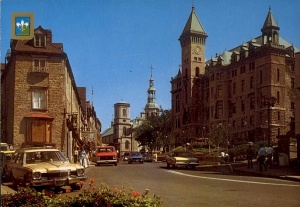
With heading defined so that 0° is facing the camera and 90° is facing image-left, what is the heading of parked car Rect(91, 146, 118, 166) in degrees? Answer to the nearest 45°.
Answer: approximately 0°

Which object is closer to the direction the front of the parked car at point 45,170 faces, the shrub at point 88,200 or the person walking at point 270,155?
the shrub

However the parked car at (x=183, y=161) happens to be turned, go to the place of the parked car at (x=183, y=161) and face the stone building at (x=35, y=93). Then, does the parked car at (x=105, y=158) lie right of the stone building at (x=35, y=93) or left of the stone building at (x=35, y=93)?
right

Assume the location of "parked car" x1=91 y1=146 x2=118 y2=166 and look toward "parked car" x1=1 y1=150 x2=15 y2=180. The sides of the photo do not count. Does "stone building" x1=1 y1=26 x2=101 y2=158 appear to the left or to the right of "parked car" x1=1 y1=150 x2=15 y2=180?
right

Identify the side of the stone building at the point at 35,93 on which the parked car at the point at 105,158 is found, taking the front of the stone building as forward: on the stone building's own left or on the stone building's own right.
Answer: on the stone building's own left

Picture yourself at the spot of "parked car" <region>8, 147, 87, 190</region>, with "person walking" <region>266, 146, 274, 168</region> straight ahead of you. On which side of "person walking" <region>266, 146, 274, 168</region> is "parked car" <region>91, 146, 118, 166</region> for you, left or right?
left
